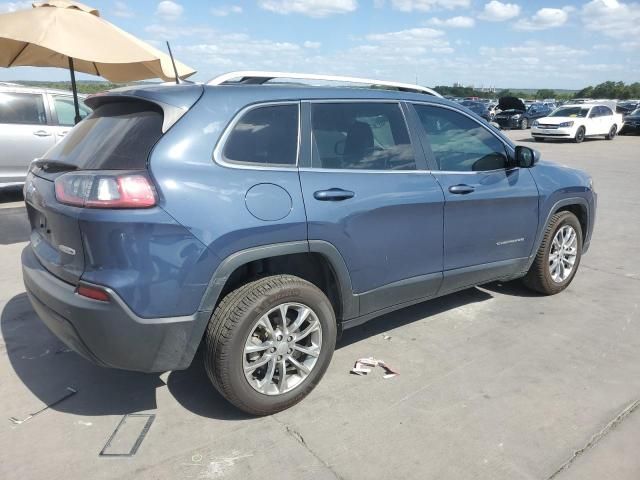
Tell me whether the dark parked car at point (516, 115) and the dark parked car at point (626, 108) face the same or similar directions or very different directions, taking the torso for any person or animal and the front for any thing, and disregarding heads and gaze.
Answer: same or similar directions

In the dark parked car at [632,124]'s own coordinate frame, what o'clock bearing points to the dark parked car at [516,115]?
the dark parked car at [516,115] is roughly at 2 o'clock from the dark parked car at [632,124].

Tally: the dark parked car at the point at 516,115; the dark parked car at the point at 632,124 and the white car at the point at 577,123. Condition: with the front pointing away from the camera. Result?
0

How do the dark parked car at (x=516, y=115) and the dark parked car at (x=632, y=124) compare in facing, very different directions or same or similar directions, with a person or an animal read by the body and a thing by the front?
same or similar directions

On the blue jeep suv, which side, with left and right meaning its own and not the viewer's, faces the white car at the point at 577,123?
front

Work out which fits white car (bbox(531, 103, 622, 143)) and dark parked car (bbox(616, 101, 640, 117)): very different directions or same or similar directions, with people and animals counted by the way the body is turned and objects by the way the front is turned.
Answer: same or similar directions

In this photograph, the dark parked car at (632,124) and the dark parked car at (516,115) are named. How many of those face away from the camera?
0

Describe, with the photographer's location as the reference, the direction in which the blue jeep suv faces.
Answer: facing away from the viewer and to the right of the viewer

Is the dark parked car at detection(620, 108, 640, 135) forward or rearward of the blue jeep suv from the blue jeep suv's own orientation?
forward

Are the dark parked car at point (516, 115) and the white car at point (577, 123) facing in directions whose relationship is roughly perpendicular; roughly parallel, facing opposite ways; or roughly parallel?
roughly parallel

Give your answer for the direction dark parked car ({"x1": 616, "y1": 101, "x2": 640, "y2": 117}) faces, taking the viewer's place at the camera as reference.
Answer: facing the viewer and to the left of the viewer

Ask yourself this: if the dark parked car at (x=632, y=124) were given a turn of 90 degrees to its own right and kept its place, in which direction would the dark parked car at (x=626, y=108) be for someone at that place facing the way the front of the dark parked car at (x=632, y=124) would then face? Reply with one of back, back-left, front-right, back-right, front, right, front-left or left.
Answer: front-right

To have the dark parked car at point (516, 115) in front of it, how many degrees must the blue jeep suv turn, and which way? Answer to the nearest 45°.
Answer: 0° — it already faces it

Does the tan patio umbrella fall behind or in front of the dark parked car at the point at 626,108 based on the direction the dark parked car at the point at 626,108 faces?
in front

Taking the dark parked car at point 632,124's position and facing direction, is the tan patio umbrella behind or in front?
in front

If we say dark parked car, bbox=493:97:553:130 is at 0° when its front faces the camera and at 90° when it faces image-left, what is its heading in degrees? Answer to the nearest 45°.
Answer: approximately 45°

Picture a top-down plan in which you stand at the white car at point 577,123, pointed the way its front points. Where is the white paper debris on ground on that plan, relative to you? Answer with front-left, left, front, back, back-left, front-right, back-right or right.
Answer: front-left

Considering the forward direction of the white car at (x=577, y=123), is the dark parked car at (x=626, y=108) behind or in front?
behind
